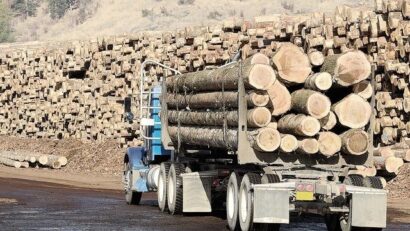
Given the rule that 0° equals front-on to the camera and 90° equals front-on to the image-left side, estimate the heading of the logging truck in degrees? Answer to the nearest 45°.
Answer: approximately 135°

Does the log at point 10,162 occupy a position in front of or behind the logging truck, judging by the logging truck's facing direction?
in front
